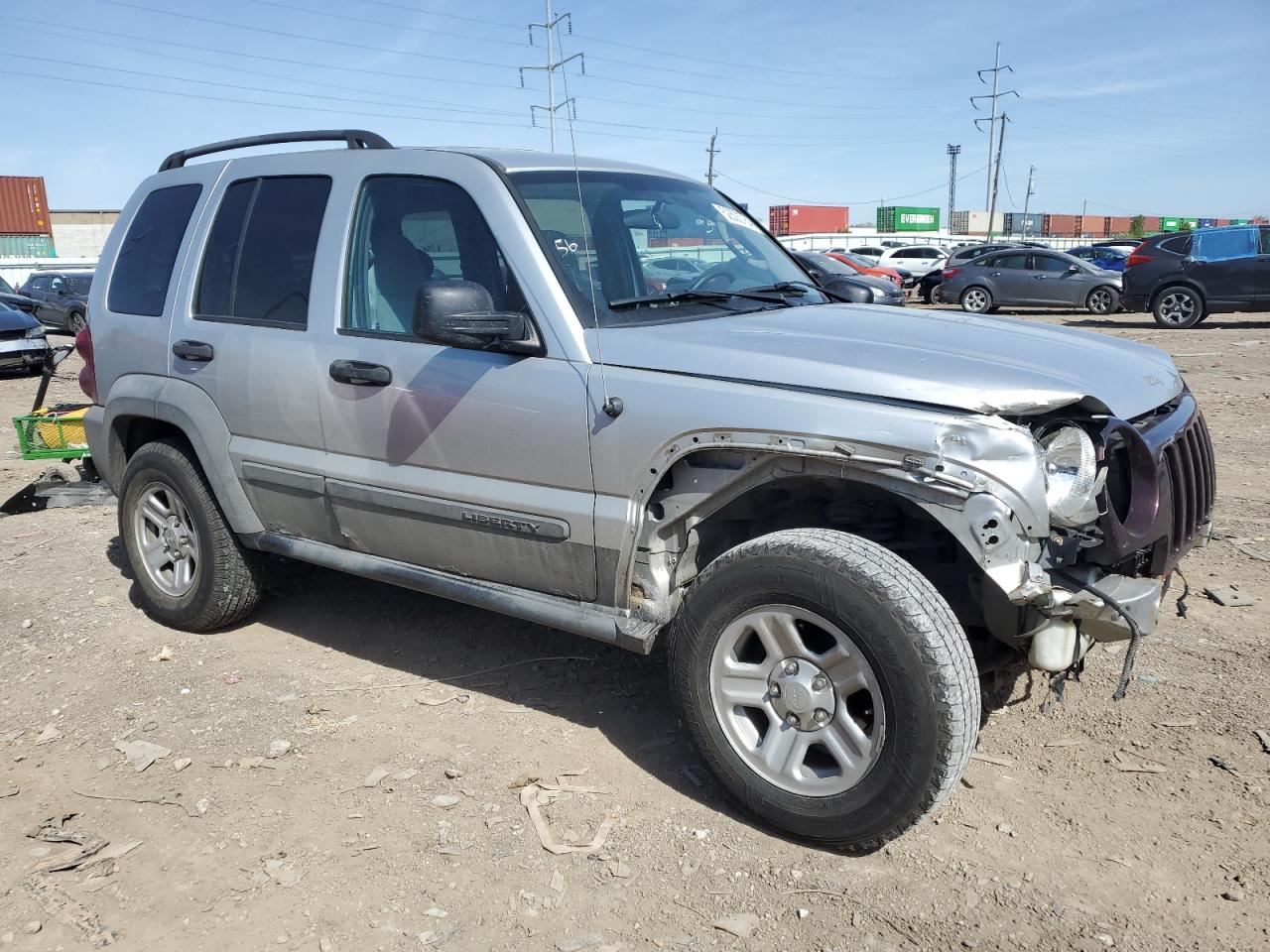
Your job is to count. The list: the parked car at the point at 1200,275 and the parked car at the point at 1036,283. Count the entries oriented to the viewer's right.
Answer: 2

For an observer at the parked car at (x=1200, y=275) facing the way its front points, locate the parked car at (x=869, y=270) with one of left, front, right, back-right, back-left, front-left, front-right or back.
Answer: back-left

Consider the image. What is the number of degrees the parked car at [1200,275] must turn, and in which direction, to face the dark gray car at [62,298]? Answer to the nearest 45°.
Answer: approximately 180°

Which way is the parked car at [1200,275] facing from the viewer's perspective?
to the viewer's right

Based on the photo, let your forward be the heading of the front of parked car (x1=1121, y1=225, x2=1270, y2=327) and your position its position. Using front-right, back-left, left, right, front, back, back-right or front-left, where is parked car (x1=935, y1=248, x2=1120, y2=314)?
back-left

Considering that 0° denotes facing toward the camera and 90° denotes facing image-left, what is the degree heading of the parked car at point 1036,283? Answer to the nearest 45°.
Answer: approximately 270°
